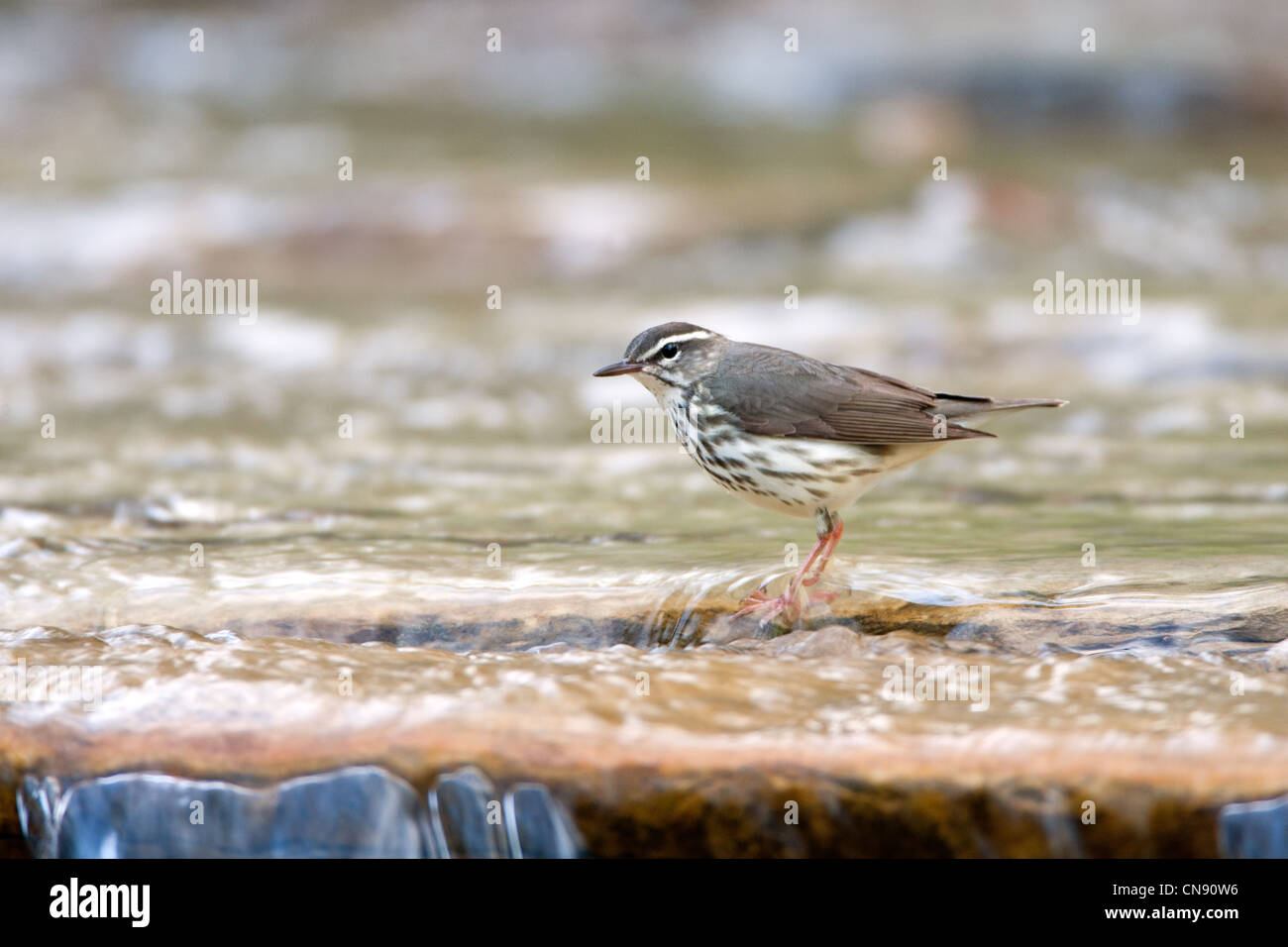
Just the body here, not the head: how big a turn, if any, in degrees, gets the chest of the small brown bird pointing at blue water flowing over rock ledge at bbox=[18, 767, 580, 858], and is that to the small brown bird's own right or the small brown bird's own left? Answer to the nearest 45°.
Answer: approximately 45° to the small brown bird's own left

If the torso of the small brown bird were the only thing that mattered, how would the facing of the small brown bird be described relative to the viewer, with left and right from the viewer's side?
facing to the left of the viewer
